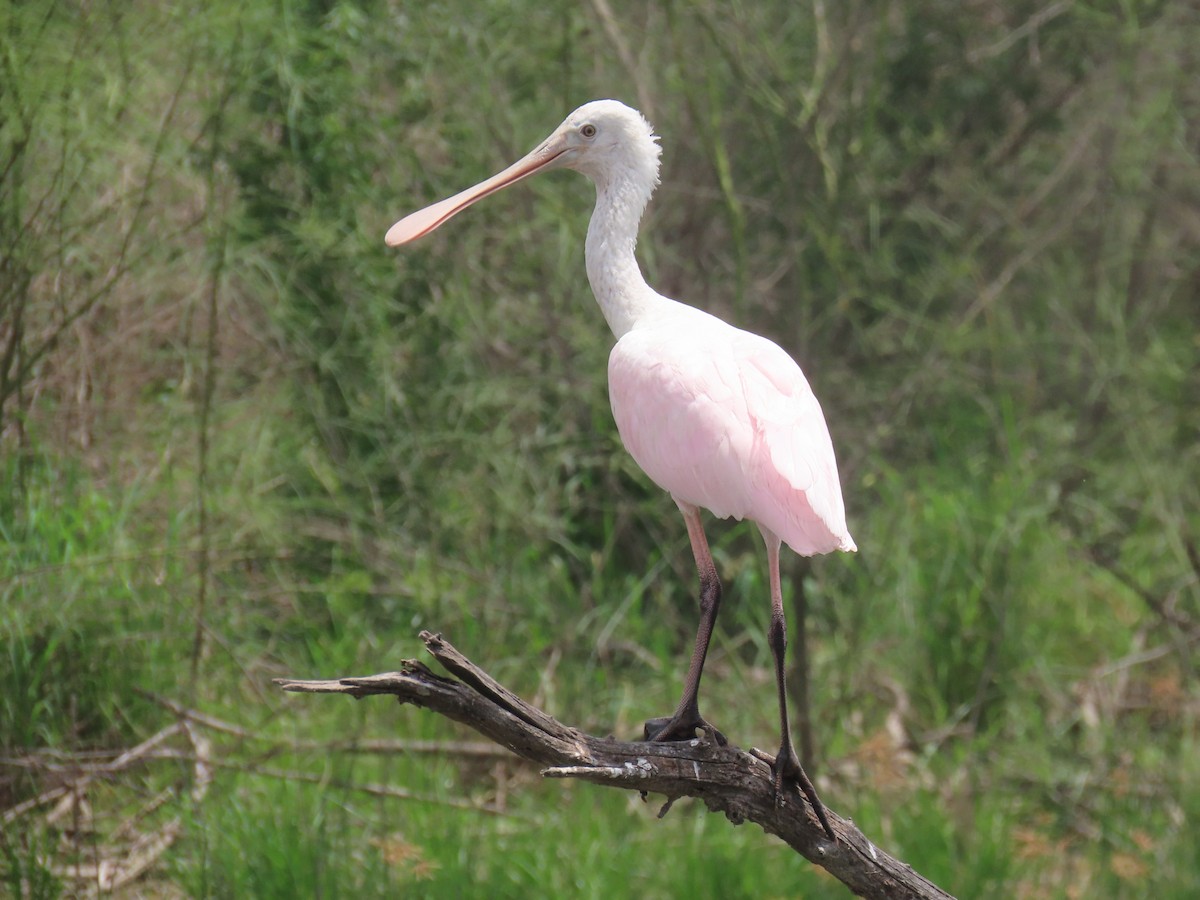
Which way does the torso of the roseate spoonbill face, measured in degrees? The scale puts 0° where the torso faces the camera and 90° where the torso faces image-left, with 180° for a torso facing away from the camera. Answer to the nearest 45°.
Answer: approximately 90°
